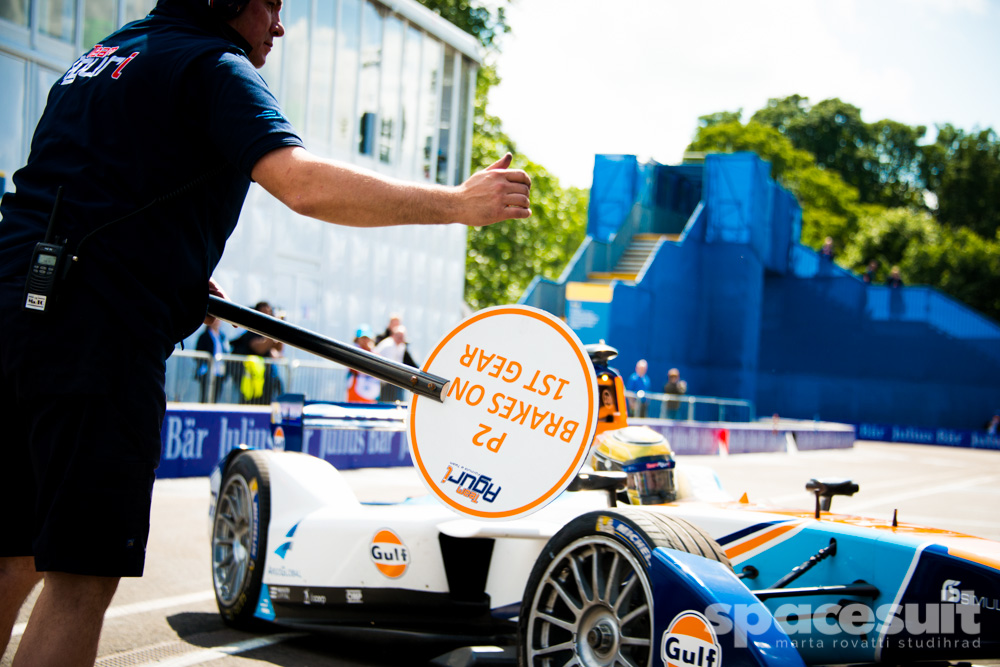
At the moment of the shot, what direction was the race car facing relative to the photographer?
facing the viewer and to the right of the viewer

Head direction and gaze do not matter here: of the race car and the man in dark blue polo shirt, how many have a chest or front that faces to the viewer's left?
0

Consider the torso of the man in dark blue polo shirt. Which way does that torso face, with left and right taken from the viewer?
facing away from the viewer and to the right of the viewer

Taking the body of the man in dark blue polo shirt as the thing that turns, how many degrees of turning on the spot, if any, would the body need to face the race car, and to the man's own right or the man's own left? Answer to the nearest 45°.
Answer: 0° — they already face it

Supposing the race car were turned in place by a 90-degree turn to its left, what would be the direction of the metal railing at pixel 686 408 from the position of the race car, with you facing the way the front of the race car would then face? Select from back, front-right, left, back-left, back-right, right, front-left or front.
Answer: front-left

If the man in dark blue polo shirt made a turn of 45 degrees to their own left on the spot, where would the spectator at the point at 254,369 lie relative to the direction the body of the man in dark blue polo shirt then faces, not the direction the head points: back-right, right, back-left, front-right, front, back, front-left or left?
front

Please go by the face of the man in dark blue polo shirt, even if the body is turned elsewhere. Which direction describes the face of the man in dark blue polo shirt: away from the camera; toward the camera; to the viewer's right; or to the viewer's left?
to the viewer's right

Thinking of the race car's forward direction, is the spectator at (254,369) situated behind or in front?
behind

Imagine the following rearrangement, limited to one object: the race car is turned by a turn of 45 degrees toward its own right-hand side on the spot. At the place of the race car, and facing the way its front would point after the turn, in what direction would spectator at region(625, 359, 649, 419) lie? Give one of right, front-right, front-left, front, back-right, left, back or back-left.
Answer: back
